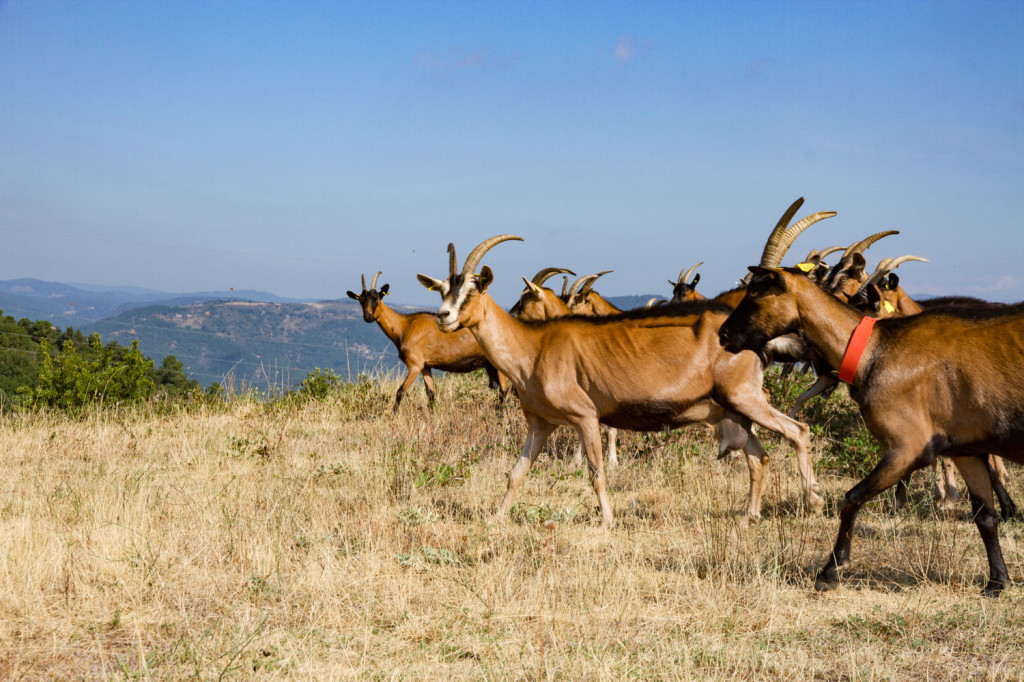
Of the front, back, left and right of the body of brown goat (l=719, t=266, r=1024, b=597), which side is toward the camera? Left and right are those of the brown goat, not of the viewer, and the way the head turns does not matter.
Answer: left

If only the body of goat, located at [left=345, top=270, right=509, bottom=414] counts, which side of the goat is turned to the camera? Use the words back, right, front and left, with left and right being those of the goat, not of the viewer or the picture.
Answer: left

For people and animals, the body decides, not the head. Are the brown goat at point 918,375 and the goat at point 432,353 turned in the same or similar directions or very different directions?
same or similar directions

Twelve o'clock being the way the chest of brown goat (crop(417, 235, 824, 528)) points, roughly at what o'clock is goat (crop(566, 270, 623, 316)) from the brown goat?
The goat is roughly at 3 o'clock from the brown goat.

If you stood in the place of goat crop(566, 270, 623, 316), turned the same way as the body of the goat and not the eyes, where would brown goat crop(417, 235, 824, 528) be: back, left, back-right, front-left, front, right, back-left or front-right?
left

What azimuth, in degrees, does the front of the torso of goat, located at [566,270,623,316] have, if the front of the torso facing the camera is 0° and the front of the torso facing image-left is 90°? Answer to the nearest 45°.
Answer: approximately 90°

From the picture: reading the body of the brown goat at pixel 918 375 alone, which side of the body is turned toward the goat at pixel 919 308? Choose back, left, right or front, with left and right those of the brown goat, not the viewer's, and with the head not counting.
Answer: right

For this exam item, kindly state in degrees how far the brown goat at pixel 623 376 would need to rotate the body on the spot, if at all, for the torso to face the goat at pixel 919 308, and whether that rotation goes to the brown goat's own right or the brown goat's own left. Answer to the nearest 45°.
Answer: approximately 135° to the brown goat's own right

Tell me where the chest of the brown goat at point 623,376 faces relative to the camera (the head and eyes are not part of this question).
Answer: to the viewer's left
